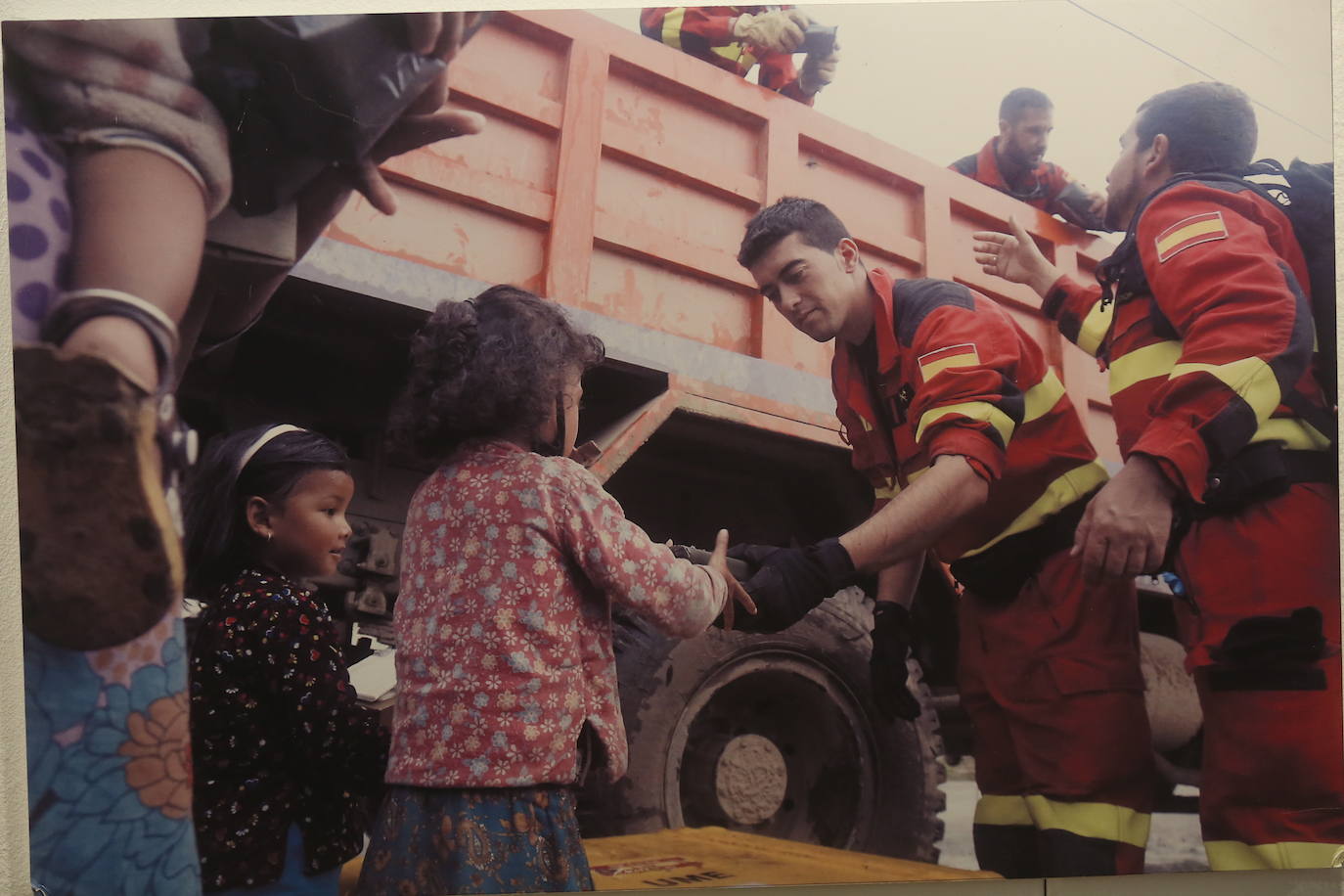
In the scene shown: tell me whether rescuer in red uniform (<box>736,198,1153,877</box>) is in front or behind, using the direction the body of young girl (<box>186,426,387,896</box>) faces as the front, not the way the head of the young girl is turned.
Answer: in front

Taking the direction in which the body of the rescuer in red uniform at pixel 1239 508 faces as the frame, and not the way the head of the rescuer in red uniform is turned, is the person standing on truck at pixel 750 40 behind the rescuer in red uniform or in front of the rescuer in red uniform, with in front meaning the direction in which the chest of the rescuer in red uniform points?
in front

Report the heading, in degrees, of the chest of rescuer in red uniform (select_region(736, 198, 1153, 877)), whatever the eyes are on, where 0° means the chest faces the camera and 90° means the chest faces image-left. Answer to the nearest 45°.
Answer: approximately 45°

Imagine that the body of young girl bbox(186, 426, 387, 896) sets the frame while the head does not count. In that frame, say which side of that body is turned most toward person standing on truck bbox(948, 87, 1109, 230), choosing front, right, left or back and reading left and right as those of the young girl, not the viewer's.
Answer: front

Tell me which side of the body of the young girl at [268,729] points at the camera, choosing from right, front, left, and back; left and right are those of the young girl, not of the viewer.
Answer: right

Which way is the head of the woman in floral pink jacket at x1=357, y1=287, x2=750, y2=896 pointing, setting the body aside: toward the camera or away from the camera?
away from the camera

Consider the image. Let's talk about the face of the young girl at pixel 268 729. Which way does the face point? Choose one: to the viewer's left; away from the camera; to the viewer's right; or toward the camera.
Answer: to the viewer's right

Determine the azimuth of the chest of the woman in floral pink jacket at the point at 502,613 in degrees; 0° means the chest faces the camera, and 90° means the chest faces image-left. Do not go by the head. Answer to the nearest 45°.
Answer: approximately 225°

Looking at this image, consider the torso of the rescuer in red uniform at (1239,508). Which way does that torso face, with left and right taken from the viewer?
facing to the left of the viewer
